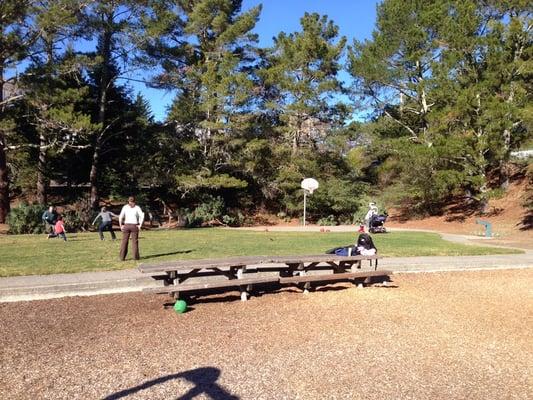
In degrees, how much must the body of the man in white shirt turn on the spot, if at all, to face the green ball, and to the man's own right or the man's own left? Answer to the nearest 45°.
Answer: approximately 180°

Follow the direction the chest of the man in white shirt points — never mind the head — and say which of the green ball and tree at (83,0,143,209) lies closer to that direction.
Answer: the tree

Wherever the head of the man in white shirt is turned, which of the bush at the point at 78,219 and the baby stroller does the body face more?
the bush

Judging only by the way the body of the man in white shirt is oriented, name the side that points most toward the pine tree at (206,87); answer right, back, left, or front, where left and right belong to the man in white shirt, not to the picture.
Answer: front

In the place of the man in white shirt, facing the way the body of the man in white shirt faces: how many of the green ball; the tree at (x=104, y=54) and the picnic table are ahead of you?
1

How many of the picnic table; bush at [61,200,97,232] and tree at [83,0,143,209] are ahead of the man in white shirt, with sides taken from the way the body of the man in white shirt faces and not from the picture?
2

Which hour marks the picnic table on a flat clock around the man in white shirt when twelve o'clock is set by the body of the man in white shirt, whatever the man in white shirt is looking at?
The picnic table is roughly at 5 o'clock from the man in white shirt.

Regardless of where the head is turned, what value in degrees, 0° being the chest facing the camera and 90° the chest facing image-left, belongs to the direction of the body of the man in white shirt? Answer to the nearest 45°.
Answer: approximately 180°

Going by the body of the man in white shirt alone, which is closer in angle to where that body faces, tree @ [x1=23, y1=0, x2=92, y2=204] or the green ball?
the tree

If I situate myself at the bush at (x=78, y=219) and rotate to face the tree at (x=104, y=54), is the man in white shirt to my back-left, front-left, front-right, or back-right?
back-right

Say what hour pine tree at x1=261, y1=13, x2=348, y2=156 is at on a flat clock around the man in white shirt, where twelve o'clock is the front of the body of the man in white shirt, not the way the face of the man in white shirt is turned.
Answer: The pine tree is roughly at 1 o'clock from the man in white shirt.

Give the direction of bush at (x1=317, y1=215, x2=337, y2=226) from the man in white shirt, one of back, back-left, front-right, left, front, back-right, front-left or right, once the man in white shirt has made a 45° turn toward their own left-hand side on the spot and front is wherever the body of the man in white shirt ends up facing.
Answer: right

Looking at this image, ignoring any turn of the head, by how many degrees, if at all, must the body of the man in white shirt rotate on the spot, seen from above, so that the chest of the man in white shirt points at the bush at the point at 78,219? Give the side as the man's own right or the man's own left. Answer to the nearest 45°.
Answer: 0° — they already face it

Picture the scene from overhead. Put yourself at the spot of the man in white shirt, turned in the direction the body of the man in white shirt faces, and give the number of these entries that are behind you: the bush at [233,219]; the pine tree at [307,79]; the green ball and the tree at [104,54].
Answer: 1

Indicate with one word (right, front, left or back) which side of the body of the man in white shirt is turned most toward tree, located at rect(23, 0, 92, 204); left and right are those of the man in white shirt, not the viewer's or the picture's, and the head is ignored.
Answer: front
